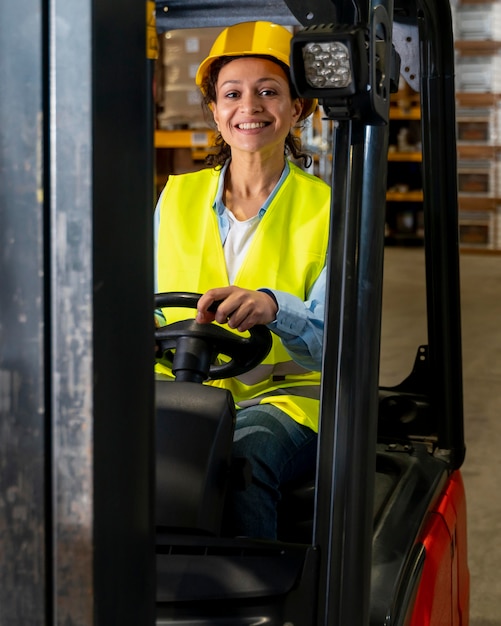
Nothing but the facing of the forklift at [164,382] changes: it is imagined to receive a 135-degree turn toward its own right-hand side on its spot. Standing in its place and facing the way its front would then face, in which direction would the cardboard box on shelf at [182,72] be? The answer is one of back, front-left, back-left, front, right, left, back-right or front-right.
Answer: front

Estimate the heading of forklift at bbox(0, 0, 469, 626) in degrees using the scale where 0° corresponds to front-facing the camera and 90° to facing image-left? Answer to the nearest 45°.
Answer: approximately 45°
